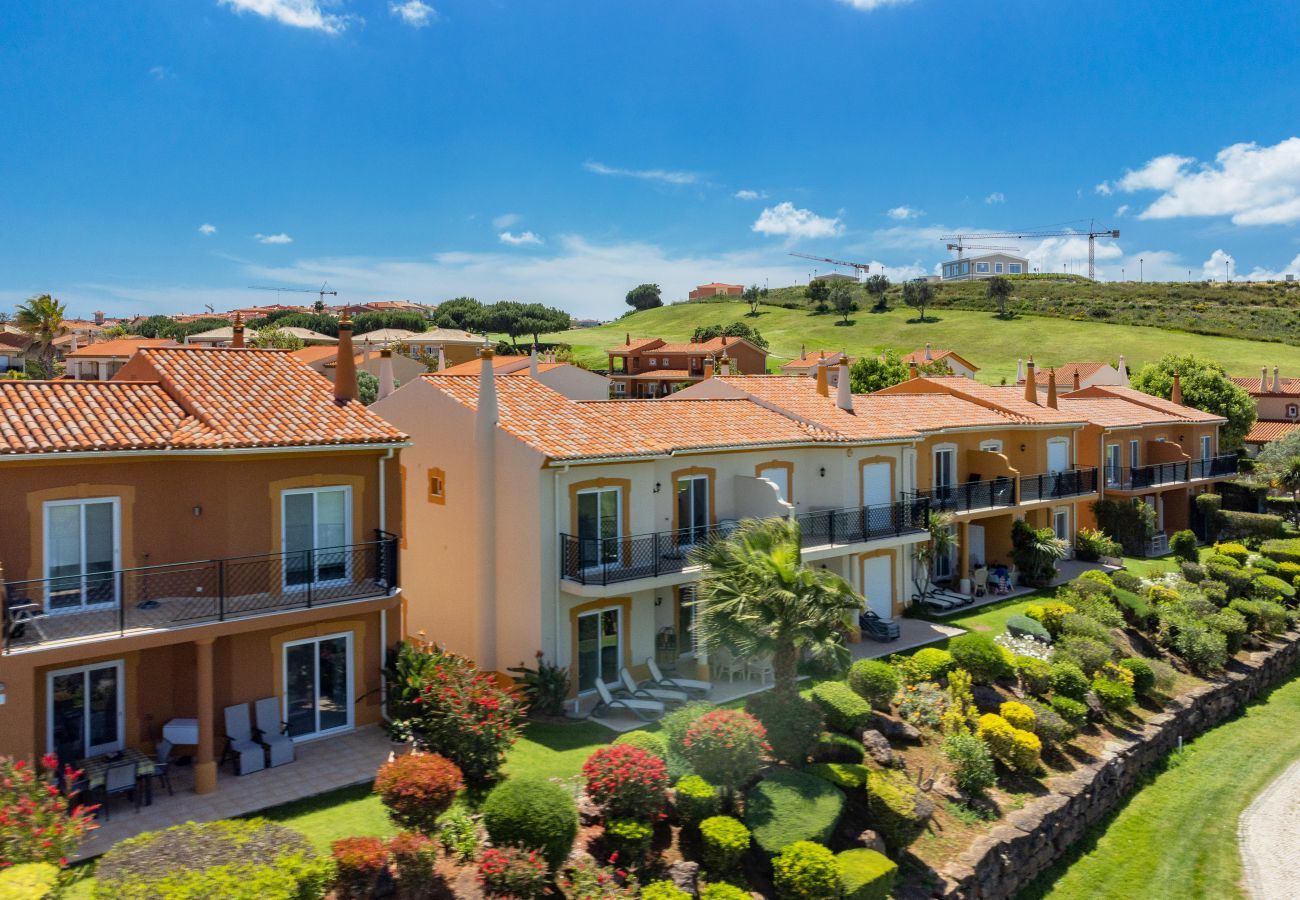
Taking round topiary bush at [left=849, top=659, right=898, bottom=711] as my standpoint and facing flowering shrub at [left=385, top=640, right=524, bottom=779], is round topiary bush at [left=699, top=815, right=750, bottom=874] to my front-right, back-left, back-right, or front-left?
front-left

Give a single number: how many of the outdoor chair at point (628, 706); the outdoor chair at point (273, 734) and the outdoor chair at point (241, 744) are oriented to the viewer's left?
0

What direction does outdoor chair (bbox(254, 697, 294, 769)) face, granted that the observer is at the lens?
facing the viewer and to the right of the viewer

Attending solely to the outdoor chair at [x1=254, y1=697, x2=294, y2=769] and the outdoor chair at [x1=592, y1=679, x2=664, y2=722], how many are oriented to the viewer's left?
0

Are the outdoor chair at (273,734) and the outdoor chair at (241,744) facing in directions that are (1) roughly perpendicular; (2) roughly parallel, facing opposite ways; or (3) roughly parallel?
roughly parallel

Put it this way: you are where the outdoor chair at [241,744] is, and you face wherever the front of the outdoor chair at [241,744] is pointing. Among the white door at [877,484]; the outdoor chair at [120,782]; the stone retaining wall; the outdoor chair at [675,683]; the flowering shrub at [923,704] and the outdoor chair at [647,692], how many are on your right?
1

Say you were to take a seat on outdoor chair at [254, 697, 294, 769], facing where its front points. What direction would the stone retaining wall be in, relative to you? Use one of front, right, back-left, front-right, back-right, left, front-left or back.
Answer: front-left

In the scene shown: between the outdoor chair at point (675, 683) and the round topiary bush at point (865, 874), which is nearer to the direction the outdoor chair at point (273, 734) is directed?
the round topiary bush

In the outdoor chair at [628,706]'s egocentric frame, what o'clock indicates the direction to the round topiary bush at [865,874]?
The round topiary bush is roughly at 2 o'clock from the outdoor chair.

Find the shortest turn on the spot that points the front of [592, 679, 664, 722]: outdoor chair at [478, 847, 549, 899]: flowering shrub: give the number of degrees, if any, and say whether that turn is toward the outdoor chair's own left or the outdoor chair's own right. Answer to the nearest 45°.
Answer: approximately 90° to the outdoor chair's own right

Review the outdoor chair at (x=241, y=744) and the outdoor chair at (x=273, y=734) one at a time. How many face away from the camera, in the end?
0

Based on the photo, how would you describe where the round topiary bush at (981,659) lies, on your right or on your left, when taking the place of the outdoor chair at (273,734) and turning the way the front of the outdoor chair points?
on your left

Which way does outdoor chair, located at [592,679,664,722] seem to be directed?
to the viewer's right
